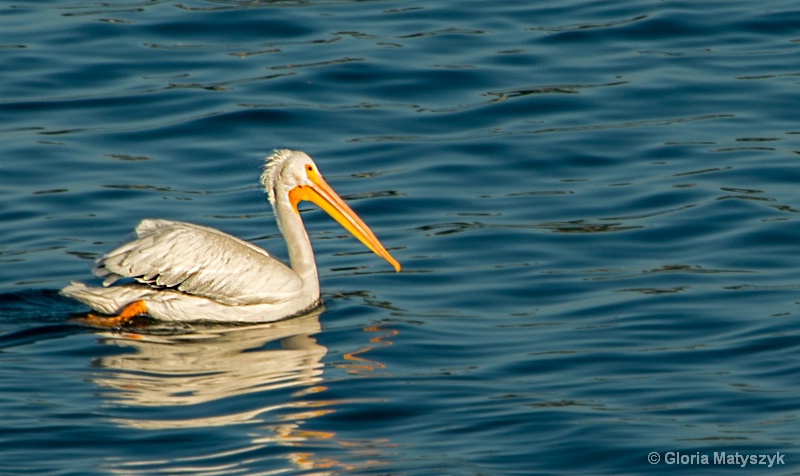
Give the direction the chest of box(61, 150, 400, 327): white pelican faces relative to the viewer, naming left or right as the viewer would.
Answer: facing to the right of the viewer
